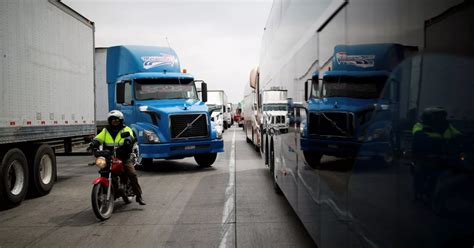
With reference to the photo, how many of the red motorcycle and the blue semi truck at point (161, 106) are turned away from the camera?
0

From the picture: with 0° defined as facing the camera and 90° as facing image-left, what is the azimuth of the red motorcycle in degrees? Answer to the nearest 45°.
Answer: approximately 45°

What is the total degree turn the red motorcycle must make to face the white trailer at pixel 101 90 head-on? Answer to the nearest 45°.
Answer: approximately 135° to its right

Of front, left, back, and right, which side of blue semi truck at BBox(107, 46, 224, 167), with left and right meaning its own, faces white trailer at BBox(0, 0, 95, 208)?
right

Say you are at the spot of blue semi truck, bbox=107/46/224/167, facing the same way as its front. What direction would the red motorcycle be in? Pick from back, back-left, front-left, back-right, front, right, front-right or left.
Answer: front-right

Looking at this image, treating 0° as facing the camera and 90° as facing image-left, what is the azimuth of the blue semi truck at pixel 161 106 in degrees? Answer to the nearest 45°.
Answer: approximately 315°

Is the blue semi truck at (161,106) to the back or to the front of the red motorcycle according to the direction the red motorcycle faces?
to the back

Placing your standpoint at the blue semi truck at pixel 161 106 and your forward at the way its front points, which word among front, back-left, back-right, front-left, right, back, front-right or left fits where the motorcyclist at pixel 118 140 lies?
front-right
